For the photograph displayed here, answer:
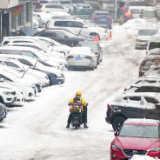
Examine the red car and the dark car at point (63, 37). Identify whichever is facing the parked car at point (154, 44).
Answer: the dark car

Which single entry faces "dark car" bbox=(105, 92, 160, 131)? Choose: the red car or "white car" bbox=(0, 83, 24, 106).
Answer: the white car

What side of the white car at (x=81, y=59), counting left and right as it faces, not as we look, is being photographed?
back

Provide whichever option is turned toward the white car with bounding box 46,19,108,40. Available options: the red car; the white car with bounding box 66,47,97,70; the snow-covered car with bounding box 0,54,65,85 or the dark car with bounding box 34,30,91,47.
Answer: the white car with bounding box 66,47,97,70

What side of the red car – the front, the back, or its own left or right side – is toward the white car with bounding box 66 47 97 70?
back

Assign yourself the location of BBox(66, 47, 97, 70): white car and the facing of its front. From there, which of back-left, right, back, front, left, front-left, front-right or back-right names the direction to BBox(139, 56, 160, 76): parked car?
back-right

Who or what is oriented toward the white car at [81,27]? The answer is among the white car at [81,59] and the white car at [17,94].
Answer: the white car at [81,59]

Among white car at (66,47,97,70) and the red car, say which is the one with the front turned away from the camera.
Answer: the white car

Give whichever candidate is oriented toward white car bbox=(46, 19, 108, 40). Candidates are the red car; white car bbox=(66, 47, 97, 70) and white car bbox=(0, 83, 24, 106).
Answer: white car bbox=(66, 47, 97, 70)

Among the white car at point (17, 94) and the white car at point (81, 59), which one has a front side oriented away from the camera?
the white car at point (81, 59)

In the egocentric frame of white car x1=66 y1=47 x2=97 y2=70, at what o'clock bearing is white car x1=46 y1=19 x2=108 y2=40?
white car x1=46 y1=19 x2=108 y2=40 is roughly at 12 o'clock from white car x1=66 y1=47 x2=97 y2=70.
